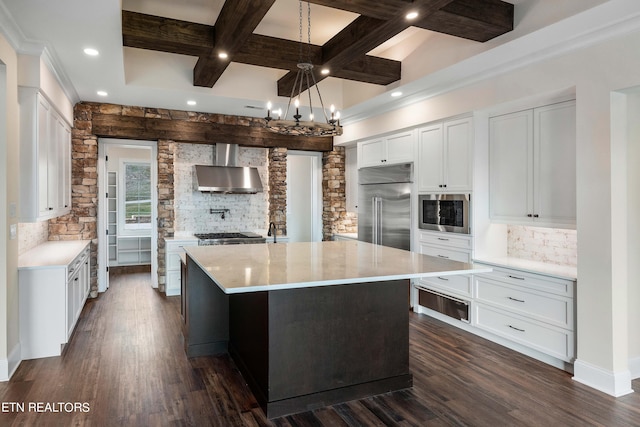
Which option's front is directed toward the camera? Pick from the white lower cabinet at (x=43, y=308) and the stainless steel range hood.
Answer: the stainless steel range hood

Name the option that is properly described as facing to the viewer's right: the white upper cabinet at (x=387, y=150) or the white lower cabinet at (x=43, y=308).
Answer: the white lower cabinet

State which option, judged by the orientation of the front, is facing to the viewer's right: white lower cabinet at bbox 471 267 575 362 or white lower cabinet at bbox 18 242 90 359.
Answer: white lower cabinet at bbox 18 242 90 359

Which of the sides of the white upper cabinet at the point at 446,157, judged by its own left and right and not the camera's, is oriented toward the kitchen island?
front

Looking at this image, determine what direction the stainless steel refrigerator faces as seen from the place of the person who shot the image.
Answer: facing the viewer and to the left of the viewer

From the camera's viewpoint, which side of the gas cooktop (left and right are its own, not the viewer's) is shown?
front

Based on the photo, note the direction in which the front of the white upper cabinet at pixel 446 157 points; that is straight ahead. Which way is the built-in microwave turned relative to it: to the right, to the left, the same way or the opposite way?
the same way

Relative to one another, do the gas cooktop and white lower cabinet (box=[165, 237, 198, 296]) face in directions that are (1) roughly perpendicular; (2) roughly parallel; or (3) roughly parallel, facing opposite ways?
roughly parallel

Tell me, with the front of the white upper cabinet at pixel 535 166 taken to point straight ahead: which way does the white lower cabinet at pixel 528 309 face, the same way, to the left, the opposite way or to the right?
the same way

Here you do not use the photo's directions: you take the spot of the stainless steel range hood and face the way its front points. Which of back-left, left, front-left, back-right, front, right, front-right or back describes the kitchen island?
front

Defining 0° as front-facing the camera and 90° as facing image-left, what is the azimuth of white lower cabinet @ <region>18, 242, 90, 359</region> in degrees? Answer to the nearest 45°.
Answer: approximately 270°

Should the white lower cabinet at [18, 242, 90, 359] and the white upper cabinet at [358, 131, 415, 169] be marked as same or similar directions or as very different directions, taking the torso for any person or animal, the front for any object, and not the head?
very different directions

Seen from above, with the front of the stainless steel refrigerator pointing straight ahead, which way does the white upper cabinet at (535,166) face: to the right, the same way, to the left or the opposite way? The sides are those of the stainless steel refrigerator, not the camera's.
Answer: the same way

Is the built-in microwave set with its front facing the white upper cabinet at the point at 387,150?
no

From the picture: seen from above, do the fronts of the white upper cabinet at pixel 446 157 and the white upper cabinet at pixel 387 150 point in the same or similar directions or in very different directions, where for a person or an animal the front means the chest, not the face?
same or similar directions

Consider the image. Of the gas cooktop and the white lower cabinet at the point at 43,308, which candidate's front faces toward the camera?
the gas cooktop

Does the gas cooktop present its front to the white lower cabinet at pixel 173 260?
no

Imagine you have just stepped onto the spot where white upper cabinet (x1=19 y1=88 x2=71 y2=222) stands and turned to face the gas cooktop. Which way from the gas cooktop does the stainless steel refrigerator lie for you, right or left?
right

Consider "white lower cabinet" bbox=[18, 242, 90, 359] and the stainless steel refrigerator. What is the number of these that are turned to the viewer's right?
1

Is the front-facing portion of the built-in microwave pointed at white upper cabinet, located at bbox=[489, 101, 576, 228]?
no

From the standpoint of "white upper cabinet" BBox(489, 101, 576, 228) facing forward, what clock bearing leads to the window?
The window is roughly at 2 o'clock from the white upper cabinet.

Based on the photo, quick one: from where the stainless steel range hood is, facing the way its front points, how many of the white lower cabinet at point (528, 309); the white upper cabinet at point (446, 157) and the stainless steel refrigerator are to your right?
0

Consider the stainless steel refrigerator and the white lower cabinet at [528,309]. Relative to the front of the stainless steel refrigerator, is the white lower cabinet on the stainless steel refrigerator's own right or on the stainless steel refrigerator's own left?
on the stainless steel refrigerator's own left

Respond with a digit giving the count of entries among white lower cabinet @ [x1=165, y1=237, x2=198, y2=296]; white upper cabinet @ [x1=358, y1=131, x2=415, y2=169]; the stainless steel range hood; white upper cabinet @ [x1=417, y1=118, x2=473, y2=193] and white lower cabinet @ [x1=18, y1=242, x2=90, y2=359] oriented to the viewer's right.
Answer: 1
